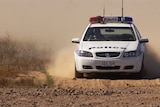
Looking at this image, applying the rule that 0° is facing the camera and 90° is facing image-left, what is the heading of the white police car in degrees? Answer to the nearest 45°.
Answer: approximately 0°
